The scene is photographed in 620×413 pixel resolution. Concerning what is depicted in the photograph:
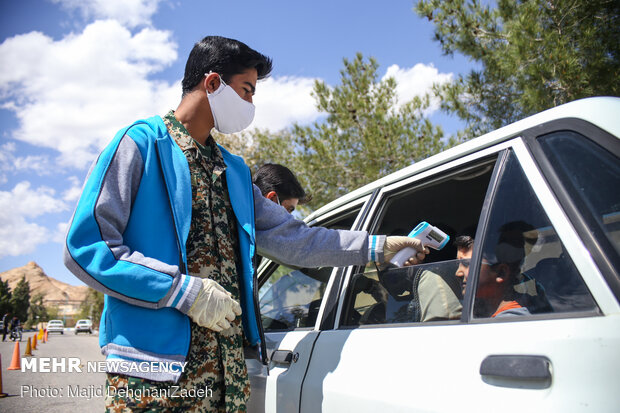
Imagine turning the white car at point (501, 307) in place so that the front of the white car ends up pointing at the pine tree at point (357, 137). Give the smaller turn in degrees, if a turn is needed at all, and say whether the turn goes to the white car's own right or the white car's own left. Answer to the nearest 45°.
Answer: approximately 45° to the white car's own right

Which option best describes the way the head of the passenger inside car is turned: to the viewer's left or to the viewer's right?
to the viewer's left

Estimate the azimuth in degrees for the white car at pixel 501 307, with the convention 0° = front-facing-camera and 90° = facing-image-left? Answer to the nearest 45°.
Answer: approximately 135°
